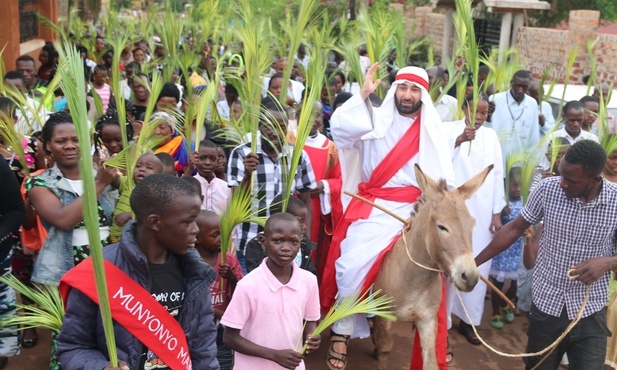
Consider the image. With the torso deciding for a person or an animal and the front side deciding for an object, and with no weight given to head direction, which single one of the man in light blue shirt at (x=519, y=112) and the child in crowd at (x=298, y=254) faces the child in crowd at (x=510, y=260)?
the man in light blue shirt

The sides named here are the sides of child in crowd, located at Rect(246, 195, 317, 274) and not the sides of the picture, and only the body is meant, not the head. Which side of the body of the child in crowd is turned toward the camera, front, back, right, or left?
front

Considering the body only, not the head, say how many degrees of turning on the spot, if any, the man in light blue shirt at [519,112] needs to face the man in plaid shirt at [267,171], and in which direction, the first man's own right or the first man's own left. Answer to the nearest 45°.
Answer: approximately 45° to the first man's own right

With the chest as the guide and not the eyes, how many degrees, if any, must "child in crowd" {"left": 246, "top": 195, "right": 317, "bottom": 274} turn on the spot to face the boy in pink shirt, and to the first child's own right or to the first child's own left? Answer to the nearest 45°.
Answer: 0° — they already face them

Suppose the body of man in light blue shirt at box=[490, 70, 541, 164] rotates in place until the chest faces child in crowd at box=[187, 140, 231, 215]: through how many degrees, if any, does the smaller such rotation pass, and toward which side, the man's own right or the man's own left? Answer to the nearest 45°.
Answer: approximately 45° to the man's own right

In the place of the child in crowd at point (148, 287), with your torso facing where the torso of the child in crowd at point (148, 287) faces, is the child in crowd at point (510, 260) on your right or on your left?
on your left

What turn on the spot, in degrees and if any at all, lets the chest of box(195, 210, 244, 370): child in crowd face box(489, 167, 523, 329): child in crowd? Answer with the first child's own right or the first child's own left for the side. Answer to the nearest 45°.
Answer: approximately 90° to the first child's own left

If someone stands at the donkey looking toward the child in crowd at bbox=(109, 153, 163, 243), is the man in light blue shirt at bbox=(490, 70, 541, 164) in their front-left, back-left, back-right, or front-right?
back-right

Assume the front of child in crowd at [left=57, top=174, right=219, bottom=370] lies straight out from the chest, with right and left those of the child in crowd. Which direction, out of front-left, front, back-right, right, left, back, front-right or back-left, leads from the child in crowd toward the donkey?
left

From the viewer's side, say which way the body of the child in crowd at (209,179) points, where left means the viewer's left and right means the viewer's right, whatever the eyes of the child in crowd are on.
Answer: facing the viewer

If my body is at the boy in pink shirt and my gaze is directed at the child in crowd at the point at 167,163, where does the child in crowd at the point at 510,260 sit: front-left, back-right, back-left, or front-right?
front-right

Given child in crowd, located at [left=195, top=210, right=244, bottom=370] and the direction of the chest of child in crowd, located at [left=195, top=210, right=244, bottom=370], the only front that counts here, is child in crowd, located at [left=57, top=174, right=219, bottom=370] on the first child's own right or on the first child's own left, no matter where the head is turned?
on the first child's own right

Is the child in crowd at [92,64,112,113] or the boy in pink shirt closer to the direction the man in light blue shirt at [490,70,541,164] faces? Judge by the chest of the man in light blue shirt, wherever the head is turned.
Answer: the boy in pink shirt

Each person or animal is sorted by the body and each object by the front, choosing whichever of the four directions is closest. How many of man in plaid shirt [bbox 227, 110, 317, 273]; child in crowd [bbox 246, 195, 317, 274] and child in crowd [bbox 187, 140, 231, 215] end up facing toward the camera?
3

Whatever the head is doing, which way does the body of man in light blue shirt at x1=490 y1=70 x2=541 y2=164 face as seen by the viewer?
toward the camera
